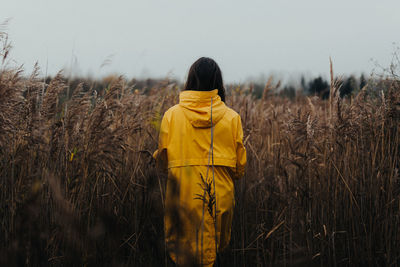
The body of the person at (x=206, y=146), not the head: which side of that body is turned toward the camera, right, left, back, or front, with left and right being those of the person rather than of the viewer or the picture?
back
